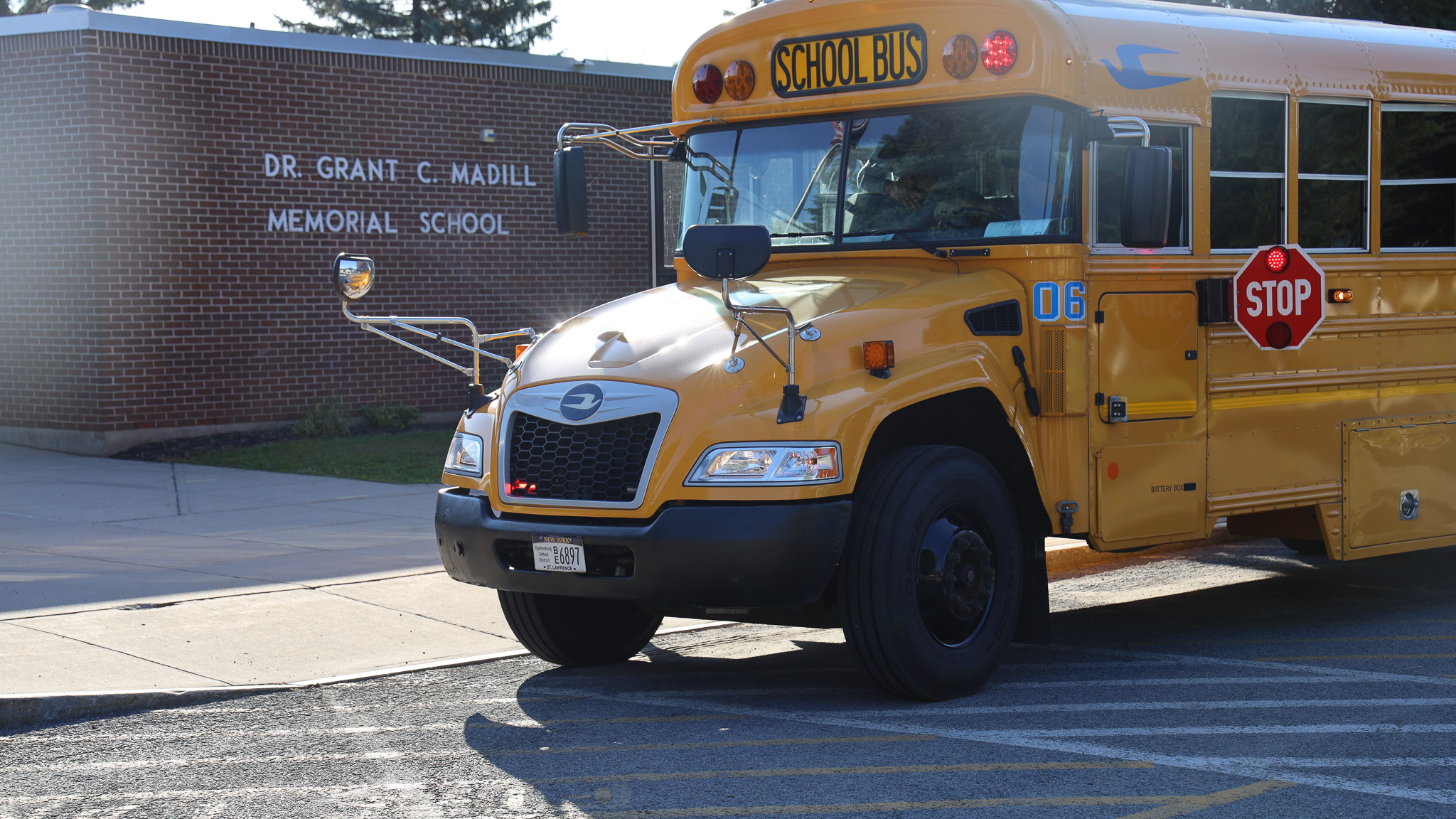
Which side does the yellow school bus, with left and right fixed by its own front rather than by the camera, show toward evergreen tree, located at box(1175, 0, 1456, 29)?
back

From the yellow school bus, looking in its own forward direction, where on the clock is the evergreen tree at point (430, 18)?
The evergreen tree is roughly at 4 o'clock from the yellow school bus.

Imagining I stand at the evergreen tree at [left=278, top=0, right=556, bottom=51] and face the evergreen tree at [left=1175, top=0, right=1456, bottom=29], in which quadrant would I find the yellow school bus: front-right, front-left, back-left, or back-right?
front-right

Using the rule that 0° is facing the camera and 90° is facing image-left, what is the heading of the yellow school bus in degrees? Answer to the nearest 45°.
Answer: approximately 45°

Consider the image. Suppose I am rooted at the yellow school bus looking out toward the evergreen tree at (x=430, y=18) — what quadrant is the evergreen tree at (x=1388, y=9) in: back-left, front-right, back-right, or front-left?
front-right

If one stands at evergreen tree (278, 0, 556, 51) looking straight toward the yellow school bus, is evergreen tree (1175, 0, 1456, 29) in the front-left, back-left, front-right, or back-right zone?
front-left
